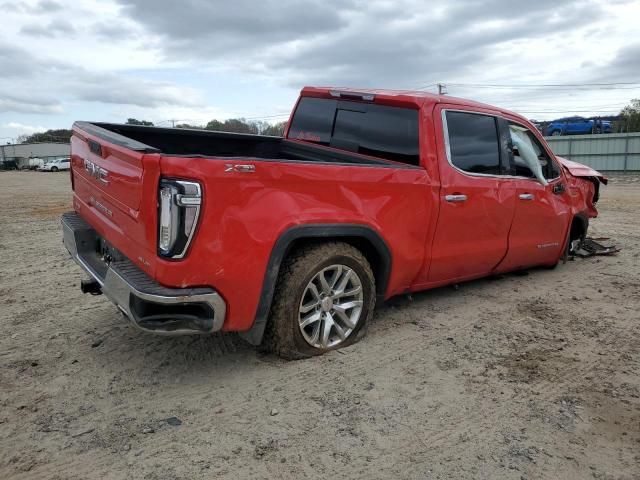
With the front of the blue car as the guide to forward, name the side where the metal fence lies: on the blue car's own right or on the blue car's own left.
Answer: on the blue car's own left

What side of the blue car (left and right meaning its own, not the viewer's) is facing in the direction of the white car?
front

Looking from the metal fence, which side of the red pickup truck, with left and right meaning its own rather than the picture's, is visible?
front

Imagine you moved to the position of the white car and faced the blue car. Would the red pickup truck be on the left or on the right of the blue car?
right

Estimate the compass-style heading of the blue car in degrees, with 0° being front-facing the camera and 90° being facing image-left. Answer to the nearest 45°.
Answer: approximately 90°

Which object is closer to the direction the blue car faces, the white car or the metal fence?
the white car

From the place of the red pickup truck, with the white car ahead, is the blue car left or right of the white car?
right

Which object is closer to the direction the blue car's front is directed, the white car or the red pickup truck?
the white car

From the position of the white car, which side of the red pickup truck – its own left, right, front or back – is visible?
left

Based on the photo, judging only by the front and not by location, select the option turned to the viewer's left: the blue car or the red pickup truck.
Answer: the blue car

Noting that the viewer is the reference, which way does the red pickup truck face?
facing away from the viewer and to the right of the viewer

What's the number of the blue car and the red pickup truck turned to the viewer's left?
1

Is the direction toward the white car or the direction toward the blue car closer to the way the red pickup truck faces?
the blue car

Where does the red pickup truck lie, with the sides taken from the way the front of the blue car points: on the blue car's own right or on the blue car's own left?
on the blue car's own left
